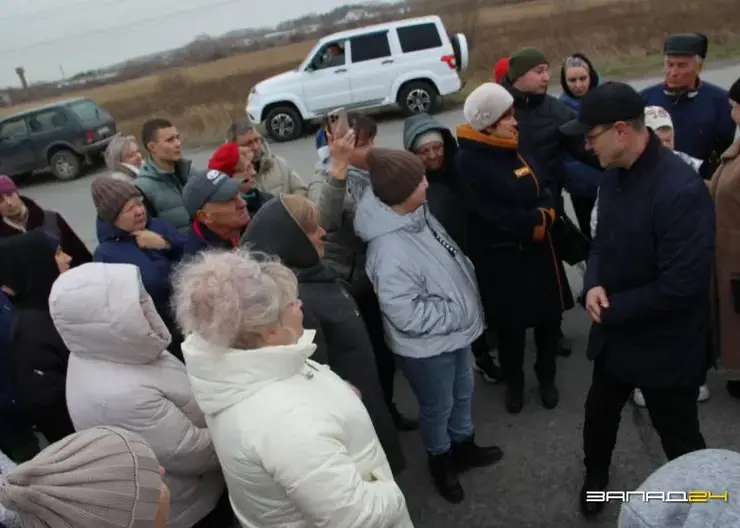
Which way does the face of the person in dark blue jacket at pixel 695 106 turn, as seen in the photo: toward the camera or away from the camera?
toward the camera

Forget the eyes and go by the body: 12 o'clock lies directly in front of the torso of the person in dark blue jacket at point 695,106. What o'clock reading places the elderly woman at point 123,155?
The elderly woman is roughly at 1 o'clock from the person in dark blue jacket.

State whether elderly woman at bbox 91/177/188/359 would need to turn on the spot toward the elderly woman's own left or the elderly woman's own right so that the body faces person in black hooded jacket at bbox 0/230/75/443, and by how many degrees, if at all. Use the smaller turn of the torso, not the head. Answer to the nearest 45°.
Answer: approximately 90° to the elderly woman's own right

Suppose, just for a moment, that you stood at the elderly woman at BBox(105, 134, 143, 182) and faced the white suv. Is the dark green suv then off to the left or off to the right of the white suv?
left

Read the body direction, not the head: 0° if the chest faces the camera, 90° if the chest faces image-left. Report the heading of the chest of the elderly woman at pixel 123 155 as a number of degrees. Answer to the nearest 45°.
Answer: approximately 270°

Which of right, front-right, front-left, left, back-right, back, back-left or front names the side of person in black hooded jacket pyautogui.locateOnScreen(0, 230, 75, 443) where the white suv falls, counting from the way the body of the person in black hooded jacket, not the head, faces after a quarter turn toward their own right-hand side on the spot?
back-left

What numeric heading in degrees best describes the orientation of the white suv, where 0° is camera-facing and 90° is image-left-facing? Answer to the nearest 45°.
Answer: approximately 90°

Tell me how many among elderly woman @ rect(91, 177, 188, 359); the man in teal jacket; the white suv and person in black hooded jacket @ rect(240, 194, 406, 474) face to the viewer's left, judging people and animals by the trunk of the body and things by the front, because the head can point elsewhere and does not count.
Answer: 1

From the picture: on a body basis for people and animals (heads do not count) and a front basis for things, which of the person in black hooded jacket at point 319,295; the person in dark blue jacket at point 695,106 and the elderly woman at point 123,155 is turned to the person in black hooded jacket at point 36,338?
the person in dark blue jacket

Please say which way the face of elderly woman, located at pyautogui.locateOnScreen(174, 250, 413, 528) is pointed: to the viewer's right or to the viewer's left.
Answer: to the viewer's right

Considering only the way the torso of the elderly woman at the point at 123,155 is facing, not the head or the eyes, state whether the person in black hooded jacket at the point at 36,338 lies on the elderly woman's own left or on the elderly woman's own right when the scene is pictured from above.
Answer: on the elderly woman's own right

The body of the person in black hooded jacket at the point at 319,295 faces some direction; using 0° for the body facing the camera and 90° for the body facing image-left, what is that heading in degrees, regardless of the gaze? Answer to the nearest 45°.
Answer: approximately 270°

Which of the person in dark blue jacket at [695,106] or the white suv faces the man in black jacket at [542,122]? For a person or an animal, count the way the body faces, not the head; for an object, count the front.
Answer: the person in dark blue jacket
